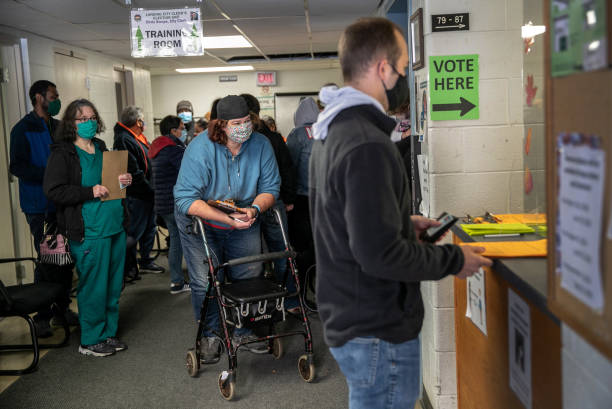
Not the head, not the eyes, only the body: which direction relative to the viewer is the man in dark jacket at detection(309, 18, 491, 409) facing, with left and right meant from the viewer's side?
facing to the right of the viewer

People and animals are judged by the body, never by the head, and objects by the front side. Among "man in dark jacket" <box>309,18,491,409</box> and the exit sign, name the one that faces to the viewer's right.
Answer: the man in dark jacket

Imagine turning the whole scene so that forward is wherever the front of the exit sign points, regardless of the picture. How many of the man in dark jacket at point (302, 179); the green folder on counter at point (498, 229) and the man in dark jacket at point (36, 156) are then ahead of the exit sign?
3

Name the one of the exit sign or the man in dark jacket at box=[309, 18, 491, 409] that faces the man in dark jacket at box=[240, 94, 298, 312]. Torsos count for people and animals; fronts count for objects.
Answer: the exit sign

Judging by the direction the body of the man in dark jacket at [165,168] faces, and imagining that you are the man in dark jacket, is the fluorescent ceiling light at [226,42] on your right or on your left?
on your left

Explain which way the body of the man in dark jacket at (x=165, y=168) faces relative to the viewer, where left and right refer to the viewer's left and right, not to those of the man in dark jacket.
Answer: facing to the right of the viewer
